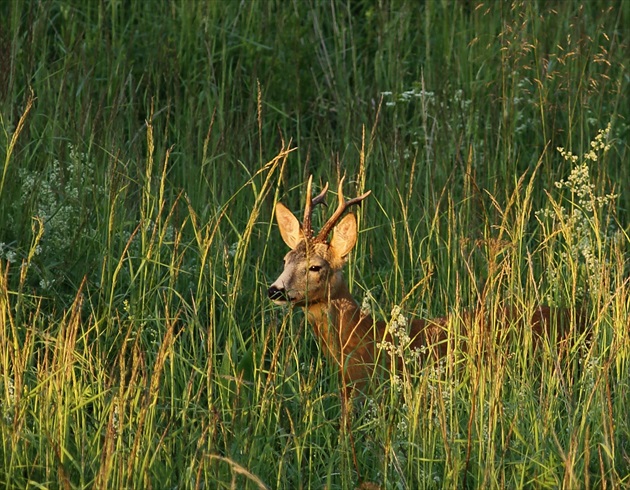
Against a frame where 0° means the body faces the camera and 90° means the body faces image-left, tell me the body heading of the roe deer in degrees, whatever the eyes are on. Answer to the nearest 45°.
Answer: approximately 90°

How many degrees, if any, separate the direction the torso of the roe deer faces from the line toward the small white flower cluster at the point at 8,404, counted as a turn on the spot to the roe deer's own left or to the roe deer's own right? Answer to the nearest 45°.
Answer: approximately 45° to the roe deer's own left

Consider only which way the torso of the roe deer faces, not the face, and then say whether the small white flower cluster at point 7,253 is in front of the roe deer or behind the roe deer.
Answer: in front

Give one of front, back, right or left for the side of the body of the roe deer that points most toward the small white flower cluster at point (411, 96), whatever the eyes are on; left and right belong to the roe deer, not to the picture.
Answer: right
